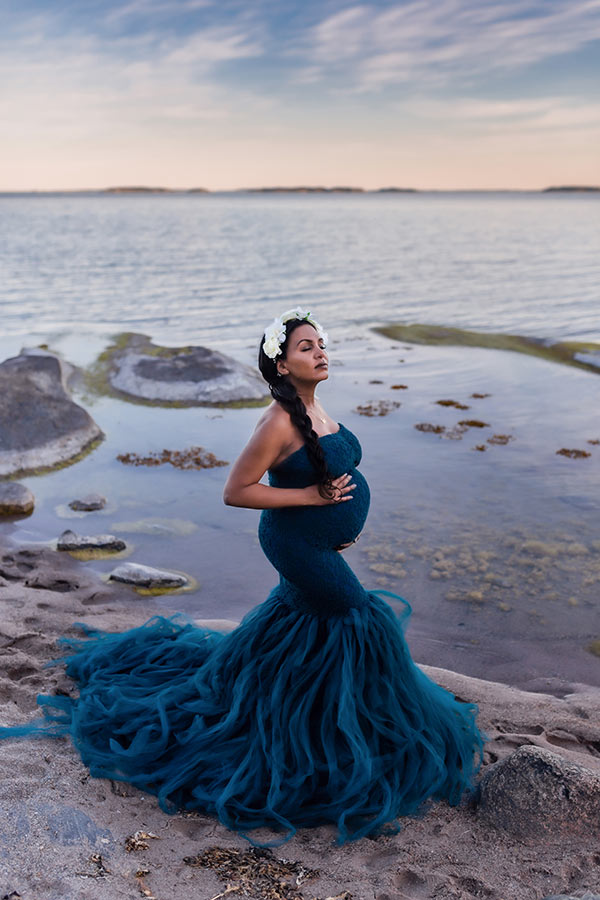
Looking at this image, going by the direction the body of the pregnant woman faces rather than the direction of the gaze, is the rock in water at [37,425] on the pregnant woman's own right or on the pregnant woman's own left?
on the pregnant woman's own left

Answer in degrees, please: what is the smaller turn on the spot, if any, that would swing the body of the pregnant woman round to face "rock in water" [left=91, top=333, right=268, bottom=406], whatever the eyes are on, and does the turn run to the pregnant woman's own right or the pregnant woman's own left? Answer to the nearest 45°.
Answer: approximately 90° to the pregnant woman's own left

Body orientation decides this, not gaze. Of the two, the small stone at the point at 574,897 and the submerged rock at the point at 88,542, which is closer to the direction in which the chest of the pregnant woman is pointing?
the small stone

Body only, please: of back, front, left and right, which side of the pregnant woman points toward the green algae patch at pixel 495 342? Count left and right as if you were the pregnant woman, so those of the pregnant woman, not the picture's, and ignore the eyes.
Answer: left

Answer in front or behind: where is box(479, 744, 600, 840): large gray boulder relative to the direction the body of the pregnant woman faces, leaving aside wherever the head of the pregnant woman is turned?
in front

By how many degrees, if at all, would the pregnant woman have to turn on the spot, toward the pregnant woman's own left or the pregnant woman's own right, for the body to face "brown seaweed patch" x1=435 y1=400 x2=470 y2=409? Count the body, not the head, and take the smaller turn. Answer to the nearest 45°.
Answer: approximately 90° to the pregnant woman's own left

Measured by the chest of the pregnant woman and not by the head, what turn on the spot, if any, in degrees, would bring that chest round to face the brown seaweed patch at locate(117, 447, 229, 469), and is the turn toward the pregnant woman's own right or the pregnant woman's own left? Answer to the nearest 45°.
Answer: approximately 90° to the pregnant woman's own left

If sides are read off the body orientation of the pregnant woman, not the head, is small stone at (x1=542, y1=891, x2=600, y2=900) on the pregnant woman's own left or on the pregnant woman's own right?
on the pregnant woman's own right

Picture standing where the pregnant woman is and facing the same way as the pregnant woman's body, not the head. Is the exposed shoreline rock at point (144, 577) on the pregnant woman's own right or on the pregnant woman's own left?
on the pregnant woman's own left

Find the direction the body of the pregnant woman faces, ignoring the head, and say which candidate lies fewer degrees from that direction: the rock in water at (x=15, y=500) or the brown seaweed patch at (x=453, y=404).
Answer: the brown seaweed patch

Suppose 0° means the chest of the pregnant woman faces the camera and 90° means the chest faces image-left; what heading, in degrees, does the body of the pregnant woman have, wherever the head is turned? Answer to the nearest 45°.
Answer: approximately 270°

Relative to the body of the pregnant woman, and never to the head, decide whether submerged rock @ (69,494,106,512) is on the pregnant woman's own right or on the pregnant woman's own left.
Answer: on the pregnant woman's own left
